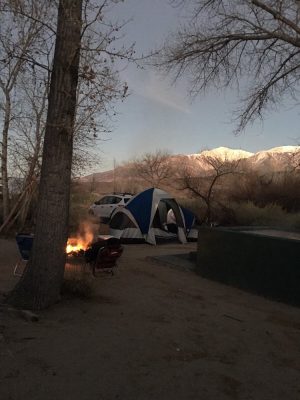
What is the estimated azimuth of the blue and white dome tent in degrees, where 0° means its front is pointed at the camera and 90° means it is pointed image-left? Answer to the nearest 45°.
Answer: approximately 315°

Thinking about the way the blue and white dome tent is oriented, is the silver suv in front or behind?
behind

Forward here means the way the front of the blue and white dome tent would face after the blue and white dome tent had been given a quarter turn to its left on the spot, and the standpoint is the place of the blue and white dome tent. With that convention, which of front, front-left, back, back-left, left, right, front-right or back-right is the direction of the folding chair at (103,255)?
back-right

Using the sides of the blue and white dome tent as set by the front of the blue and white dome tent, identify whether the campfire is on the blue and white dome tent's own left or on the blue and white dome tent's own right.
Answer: on the blue and white dome tent's own right

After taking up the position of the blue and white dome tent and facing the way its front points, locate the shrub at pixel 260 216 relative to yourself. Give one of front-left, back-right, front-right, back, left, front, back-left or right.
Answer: left

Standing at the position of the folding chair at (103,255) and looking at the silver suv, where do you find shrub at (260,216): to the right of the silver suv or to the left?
right

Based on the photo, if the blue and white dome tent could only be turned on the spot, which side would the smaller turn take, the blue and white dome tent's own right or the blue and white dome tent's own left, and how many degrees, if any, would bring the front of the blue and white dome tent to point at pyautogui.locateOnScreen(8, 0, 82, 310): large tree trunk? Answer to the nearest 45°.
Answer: approximately 45° to the blue and white dome tent's own right

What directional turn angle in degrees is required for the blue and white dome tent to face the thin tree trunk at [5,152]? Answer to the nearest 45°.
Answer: approximately 135° to its right

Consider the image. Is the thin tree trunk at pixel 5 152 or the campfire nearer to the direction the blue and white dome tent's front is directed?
the campfire
